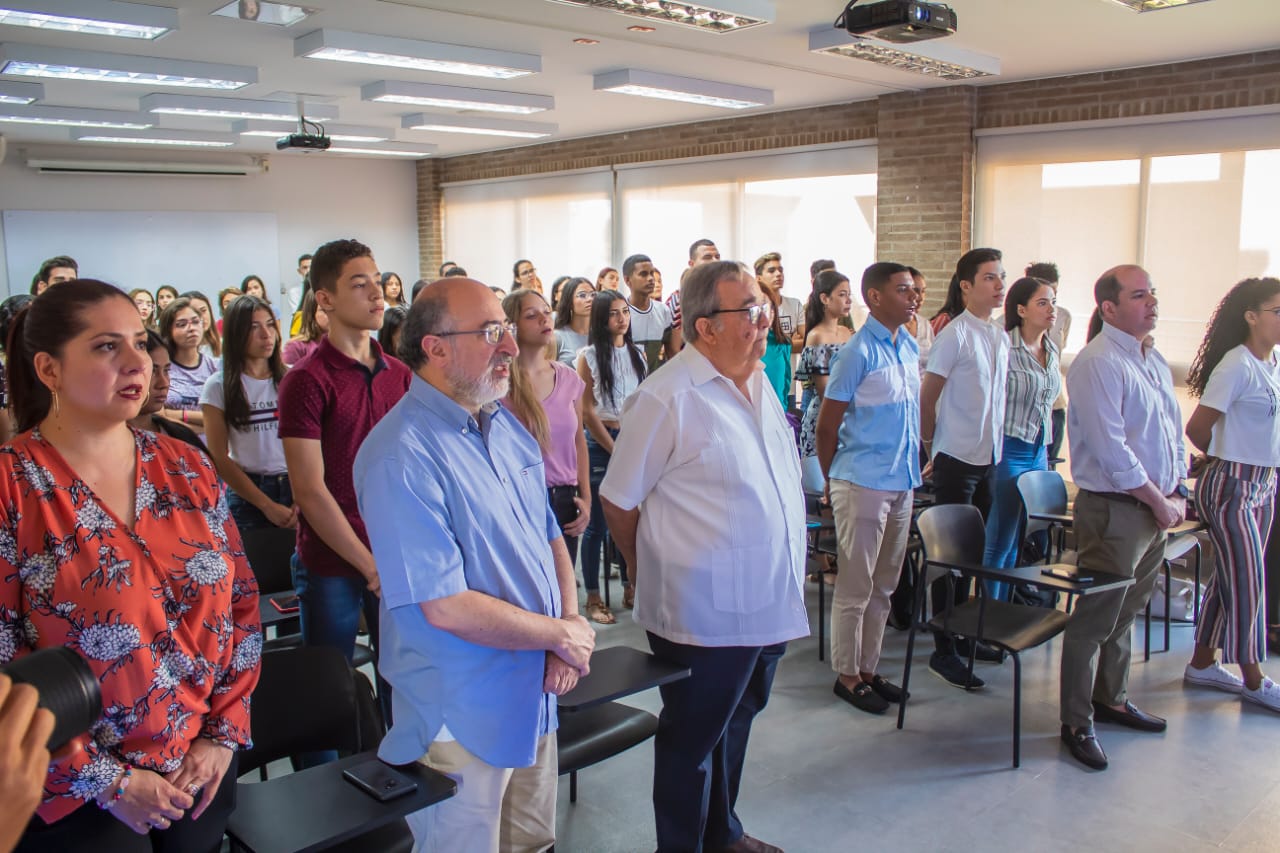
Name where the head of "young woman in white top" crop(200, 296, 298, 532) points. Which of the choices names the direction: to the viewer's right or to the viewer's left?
to the viewer's right

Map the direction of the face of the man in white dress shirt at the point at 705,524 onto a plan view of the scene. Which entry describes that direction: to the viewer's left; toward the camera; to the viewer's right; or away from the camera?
to the viewer's right

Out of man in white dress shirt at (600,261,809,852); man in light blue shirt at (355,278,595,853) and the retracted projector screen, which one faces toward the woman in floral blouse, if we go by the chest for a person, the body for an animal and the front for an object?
the retracted projector screen

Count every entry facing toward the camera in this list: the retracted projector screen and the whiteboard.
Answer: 2

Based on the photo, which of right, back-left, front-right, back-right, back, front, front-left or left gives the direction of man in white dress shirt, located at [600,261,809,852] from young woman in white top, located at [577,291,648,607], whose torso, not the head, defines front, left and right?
front-right

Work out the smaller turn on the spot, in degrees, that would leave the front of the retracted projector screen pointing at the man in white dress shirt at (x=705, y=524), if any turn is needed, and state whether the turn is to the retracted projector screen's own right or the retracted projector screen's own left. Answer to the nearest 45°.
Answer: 0° — it already faces them

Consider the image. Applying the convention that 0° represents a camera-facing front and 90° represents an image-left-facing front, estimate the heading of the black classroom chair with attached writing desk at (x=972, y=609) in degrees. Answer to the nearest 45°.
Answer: approximately 315°
